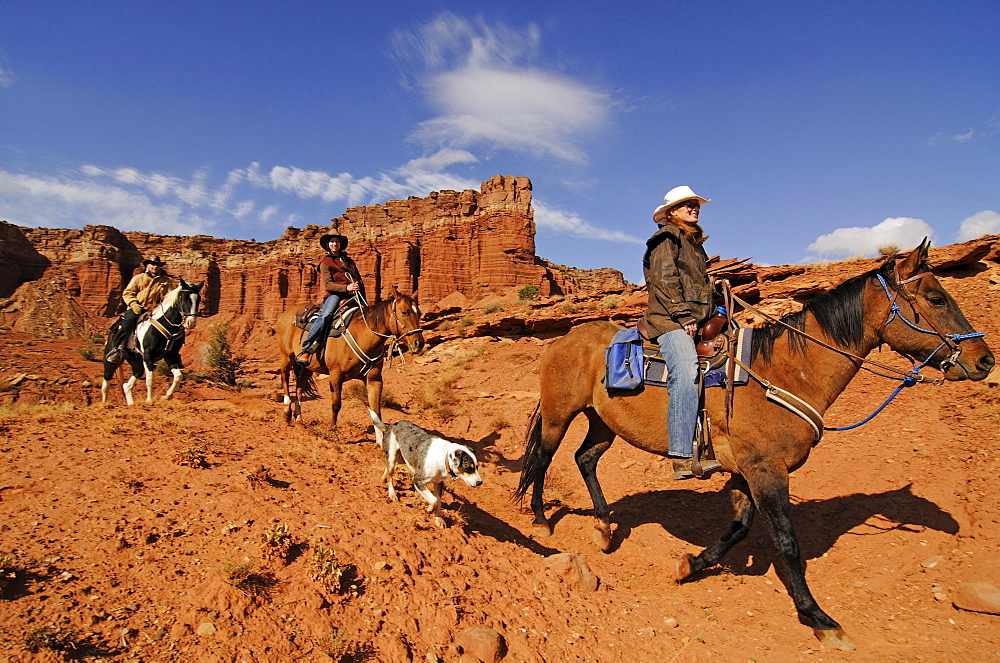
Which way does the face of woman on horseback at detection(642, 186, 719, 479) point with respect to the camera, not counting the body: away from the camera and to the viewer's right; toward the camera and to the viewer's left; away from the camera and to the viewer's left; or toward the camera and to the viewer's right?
toward the camera and to the viewer's right

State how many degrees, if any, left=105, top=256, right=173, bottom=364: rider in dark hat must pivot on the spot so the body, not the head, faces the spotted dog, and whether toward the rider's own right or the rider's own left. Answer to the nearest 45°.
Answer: approximately 45° to the rider's own right

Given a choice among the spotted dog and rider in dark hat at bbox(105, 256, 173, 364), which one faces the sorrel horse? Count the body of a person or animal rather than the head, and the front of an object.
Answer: the rider in dark hat

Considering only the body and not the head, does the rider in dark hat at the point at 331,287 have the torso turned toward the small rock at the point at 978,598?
yes

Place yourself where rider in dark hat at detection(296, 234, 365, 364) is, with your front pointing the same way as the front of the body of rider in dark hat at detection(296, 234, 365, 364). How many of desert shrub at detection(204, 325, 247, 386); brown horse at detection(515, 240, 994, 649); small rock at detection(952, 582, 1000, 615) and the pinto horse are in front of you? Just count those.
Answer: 2

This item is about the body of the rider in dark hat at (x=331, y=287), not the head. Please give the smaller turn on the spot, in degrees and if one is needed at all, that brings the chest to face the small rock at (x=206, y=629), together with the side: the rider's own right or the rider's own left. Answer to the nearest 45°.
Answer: approximately 45° to the rider's own right

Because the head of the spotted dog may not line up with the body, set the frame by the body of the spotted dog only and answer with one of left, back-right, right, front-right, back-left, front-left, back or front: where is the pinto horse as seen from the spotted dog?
back

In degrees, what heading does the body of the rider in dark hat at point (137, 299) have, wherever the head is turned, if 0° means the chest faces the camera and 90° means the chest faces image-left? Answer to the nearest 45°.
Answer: approximately 315°

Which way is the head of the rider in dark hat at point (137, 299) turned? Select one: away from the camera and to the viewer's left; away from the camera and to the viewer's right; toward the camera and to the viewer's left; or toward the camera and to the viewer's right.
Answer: toward the camera and to the viewer's right

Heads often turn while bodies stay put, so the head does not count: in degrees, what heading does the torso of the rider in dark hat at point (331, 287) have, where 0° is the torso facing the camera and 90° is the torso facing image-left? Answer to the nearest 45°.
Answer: approximately 315°
